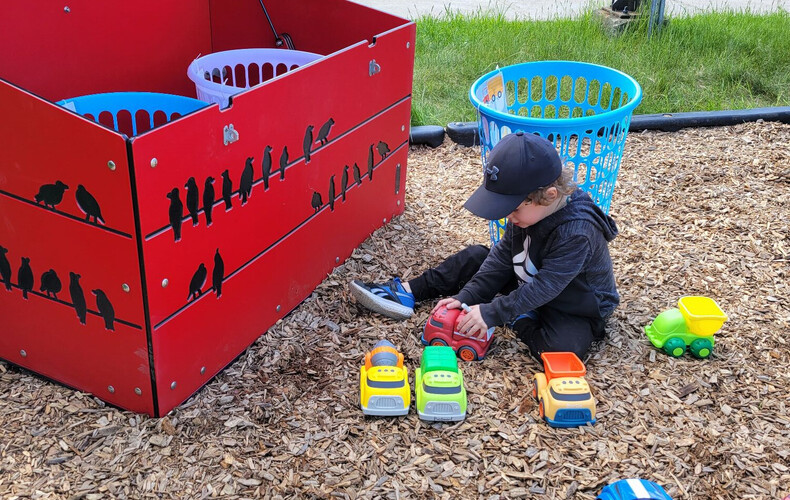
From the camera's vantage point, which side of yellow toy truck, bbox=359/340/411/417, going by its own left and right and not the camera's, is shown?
front

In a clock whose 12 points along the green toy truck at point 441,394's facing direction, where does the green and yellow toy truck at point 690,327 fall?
The green and yellow toy truck is roughly at 8 o'clock from the green toy truck.

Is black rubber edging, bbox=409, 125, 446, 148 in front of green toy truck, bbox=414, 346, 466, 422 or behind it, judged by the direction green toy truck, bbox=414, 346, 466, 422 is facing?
behind

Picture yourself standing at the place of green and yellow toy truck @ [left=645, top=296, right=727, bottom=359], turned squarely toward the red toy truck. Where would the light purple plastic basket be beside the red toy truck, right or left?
right

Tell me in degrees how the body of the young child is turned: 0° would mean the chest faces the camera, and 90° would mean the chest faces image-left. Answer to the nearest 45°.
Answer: approximately 45°

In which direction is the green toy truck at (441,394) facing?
toward the camera

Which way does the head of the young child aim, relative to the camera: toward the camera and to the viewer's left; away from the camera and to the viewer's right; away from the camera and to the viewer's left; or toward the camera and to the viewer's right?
toward the camera and to the viewer's left

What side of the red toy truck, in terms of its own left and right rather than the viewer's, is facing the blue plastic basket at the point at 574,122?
right

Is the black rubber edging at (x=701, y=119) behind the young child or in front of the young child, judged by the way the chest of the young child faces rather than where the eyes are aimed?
behind

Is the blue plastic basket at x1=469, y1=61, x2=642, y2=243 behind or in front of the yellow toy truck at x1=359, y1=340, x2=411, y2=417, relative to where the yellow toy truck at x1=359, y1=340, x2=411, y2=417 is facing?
behind

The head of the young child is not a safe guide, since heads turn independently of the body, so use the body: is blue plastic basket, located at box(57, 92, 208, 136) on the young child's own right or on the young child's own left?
on the young child's own right

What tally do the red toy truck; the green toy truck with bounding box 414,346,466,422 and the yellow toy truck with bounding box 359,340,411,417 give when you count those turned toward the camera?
2

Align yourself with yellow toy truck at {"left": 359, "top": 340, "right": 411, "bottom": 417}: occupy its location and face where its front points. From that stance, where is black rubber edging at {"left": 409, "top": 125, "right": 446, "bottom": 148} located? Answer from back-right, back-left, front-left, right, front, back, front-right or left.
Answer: back
